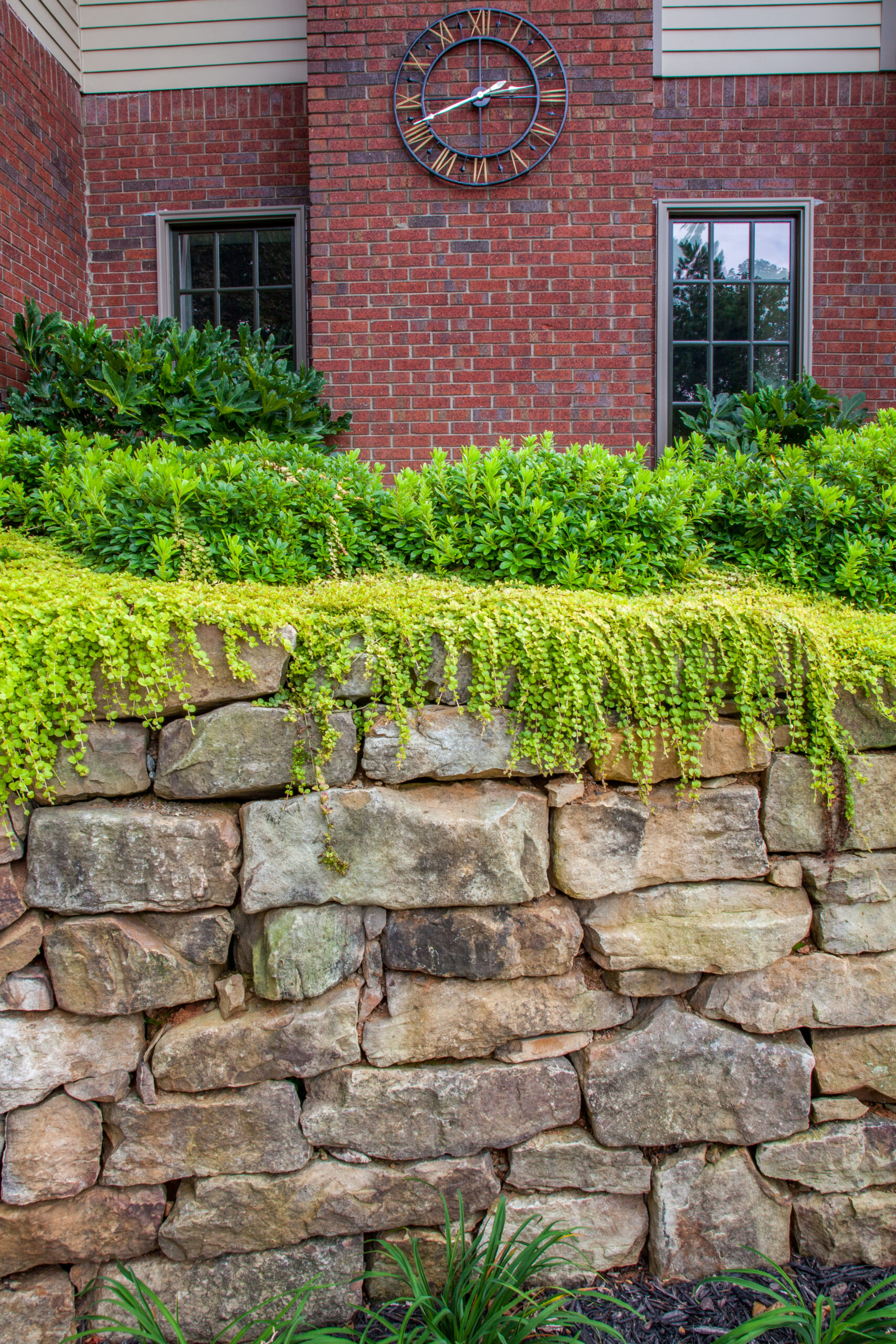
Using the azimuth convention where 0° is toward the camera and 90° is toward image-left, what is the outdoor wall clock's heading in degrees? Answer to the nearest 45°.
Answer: approximately 0°

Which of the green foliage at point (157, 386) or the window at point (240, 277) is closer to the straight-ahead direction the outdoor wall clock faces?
the green foliage

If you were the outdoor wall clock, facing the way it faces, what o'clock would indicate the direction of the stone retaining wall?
The stone retaining wall is roughly at 12 o'clock from the outdoor wall clock.

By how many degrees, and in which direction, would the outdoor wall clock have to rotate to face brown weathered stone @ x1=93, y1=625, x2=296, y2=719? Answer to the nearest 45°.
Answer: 0° — it already faces it

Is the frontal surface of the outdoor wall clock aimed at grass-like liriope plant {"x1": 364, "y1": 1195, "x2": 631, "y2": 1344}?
yes

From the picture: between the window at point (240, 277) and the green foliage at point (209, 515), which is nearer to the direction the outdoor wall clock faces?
the green foliage
